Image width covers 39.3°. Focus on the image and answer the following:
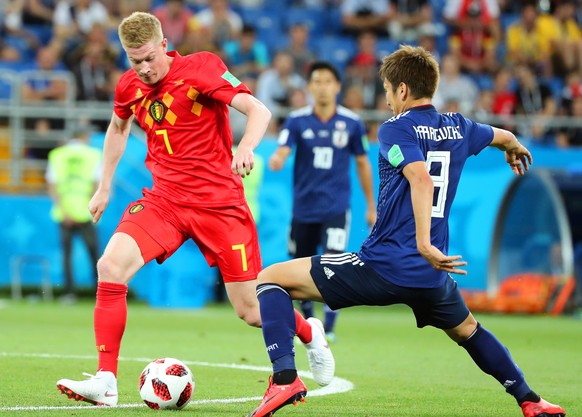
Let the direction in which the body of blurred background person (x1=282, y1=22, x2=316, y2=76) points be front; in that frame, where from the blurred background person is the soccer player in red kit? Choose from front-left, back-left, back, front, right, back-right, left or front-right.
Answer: front

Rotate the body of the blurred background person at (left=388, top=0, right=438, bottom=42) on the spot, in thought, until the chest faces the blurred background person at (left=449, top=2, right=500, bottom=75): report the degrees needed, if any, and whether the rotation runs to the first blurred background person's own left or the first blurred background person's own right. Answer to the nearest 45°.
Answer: approximately 90° to the first blurred background person's own left

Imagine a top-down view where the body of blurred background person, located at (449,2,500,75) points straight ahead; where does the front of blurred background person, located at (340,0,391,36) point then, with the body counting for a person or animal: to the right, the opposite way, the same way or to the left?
the same way

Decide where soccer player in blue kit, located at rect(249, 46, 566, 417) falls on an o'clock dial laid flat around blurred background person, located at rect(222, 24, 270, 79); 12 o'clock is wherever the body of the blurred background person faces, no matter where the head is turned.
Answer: The soccer player in blue kit is roughly at 12 o'clock from the blurred background person.

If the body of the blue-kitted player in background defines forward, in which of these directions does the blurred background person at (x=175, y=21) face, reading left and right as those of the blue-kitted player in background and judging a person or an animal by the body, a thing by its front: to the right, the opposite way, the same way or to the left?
the same way

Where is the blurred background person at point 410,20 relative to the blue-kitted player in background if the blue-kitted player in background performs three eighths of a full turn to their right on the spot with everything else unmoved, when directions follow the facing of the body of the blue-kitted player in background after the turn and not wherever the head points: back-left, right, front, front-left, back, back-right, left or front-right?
front-right

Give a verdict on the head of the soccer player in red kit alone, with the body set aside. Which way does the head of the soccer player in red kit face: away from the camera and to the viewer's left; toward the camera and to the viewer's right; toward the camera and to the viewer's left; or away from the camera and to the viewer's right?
toward the camera and to the viewer's left

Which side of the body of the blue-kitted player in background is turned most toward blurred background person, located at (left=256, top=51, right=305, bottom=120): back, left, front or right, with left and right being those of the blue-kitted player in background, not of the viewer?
back

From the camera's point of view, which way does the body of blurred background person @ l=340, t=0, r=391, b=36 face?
toward the camera

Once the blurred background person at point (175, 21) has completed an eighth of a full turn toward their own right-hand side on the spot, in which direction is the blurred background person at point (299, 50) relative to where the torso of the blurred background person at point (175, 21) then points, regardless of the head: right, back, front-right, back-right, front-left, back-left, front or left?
back-left

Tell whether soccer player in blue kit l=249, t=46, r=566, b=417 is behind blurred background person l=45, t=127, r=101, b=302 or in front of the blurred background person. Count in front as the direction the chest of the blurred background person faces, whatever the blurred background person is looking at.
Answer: behind

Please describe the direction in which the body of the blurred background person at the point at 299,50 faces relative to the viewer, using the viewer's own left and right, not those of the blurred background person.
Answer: facing the viewer

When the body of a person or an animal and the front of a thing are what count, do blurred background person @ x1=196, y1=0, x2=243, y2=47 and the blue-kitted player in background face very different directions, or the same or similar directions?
same or similar directions

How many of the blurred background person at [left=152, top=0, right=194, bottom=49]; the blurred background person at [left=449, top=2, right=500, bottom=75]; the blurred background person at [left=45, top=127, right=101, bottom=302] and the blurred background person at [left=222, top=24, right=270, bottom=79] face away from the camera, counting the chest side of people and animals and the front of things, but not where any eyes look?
1

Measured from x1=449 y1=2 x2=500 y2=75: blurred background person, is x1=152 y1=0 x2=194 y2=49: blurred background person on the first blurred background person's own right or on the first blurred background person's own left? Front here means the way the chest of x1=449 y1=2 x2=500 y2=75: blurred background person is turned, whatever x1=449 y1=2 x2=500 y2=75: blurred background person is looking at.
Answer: on the first blurred background person's own right

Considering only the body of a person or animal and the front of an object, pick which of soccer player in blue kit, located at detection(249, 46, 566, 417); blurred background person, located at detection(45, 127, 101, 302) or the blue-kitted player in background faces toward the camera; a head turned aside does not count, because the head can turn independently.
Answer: the blue-kitted player in background

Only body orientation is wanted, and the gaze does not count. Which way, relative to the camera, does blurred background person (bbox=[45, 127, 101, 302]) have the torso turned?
away from the camera

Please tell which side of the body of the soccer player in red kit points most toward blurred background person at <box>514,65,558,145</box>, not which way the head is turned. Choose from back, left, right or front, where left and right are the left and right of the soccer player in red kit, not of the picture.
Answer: back

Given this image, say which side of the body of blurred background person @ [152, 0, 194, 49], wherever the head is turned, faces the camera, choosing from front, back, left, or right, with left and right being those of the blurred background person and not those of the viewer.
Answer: front
